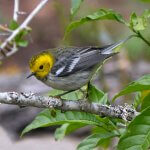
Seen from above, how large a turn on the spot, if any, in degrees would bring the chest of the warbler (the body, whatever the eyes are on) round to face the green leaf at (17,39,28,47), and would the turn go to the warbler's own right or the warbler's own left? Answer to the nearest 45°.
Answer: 0° — it already faces it

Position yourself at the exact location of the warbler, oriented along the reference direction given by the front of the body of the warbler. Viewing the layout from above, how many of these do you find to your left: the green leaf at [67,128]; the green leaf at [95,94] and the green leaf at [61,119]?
2

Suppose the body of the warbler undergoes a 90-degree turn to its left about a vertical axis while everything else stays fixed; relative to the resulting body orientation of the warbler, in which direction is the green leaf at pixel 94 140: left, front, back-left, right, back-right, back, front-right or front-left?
front

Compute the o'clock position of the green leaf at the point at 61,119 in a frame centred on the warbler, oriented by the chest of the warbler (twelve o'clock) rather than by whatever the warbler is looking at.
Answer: The green leaf is roughly at 9 o'clock from the warbler.

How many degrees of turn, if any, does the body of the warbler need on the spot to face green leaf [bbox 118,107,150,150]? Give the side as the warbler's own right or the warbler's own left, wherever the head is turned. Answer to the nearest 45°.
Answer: approximately 90° to the warbler's own left

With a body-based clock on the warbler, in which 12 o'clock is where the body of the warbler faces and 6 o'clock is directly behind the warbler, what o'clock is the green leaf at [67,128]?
The green leaf is roughly at 9 o'clock from the warbler.

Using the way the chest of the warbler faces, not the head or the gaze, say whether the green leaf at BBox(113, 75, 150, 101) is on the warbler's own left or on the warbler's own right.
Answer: on the warbler's own left

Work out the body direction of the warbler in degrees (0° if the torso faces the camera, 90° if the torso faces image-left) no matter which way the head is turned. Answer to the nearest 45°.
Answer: approximately 90°
